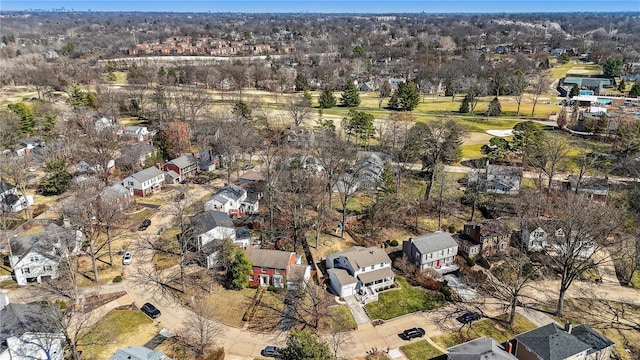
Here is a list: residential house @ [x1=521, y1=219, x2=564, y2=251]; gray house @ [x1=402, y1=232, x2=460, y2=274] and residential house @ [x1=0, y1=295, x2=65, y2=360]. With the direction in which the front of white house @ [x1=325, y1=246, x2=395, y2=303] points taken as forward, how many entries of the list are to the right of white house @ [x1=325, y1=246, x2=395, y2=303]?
1

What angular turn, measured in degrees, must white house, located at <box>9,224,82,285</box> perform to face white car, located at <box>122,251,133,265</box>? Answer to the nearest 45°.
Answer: approximately 90° to its left

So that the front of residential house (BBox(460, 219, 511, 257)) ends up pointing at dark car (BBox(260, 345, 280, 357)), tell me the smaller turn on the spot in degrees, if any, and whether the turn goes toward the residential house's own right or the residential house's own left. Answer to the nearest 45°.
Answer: approximately 90° to the residential house's own right

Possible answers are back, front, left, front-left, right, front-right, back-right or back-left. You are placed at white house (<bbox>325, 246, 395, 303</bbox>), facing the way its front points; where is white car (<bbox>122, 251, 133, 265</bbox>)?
back-right

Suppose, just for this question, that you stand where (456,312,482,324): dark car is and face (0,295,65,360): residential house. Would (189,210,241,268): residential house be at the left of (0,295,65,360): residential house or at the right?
right

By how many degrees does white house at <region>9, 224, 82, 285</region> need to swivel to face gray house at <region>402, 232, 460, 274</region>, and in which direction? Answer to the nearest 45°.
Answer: approximately 45° to its left

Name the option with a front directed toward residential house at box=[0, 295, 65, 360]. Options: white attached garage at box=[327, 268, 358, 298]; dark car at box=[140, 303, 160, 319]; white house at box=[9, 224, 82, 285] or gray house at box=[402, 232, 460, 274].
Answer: white house at box=[9, 224, 82, 285]

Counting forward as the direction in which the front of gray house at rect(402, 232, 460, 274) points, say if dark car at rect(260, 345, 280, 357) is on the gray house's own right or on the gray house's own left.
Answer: on the gray house's own right

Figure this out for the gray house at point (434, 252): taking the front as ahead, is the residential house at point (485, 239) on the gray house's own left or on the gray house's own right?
on the gray house's own left

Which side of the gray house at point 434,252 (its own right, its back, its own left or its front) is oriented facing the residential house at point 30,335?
right

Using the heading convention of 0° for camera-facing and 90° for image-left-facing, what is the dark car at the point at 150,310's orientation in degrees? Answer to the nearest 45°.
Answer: approximately 315°
